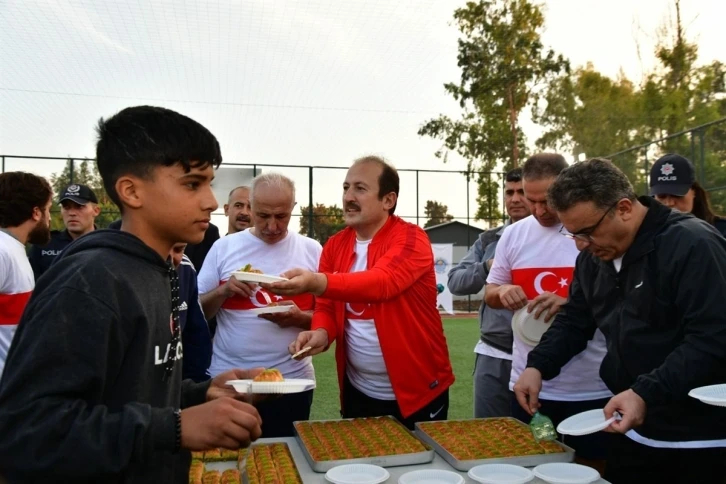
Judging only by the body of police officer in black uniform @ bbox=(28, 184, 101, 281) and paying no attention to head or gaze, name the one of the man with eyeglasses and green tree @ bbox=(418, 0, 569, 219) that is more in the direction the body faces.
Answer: the man with eyeglasses

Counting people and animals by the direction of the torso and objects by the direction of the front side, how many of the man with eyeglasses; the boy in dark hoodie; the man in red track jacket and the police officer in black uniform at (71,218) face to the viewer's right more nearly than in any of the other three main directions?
1

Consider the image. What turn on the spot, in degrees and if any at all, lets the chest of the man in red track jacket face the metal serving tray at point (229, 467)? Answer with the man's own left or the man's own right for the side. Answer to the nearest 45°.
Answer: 0° — they already face it

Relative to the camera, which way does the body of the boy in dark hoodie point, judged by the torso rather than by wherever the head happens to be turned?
to the viewer's right

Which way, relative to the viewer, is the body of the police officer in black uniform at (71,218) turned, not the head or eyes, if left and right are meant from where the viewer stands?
facing the viewer

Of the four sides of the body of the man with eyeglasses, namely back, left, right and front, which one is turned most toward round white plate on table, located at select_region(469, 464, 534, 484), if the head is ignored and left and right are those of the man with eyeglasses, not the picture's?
front

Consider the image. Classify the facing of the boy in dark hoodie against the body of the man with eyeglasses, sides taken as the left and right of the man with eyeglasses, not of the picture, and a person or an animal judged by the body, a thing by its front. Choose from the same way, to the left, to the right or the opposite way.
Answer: the opposite way

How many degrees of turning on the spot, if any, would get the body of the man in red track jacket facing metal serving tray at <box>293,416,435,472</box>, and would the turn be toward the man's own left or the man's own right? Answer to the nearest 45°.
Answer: approximately 45° to the man's own left

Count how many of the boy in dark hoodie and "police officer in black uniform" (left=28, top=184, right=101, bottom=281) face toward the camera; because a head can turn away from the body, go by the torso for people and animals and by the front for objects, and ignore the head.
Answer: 1

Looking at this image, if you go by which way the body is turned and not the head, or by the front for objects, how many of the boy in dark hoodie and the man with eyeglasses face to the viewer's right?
1

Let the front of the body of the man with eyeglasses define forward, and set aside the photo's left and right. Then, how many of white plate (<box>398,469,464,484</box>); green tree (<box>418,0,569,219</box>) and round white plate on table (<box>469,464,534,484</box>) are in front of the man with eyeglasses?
2

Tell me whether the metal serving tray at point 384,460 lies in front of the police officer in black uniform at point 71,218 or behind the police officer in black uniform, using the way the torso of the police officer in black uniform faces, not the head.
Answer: in front

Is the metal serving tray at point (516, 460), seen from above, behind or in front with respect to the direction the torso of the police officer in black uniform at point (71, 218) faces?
in front

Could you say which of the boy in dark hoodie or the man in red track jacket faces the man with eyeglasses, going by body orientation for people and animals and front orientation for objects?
the boy in dark hoodie

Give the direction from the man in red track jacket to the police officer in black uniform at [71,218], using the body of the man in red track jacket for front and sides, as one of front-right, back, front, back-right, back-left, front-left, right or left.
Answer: right

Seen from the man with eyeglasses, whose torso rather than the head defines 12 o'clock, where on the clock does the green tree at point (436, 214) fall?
The green tree is roughly at 4 o'clock from the man with eyeglasses.
